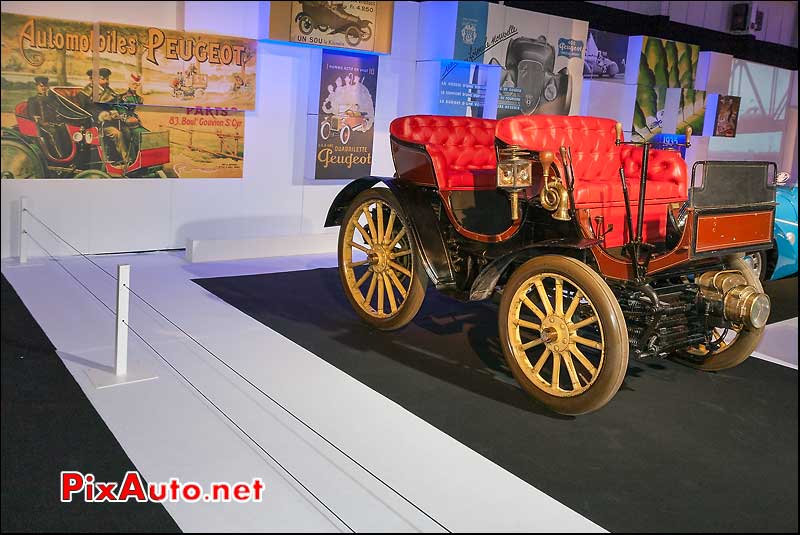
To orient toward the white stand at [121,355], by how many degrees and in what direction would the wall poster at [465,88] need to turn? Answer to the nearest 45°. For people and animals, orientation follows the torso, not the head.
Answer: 0° — it already faces it

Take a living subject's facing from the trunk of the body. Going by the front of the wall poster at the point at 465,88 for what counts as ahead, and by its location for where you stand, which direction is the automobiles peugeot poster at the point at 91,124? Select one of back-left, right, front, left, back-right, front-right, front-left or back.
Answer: front-right

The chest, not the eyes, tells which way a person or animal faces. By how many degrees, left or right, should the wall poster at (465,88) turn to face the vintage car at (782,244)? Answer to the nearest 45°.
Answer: approximately 45° to its left

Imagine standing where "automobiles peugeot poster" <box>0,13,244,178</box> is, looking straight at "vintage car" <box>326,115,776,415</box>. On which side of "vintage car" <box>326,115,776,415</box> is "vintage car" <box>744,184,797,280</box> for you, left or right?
left

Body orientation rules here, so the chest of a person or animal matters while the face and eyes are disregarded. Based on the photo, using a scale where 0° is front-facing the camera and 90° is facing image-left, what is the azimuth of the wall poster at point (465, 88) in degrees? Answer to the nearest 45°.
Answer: approximately 0°

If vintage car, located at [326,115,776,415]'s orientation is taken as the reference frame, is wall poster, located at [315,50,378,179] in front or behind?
behind
